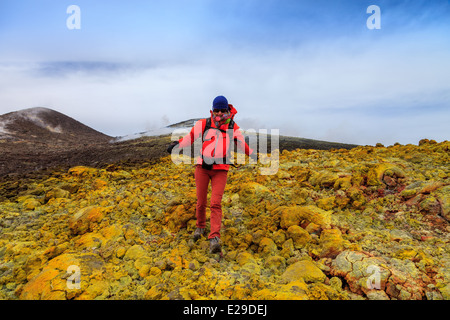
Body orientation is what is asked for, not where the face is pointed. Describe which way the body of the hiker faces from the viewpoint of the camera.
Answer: toward the camera
